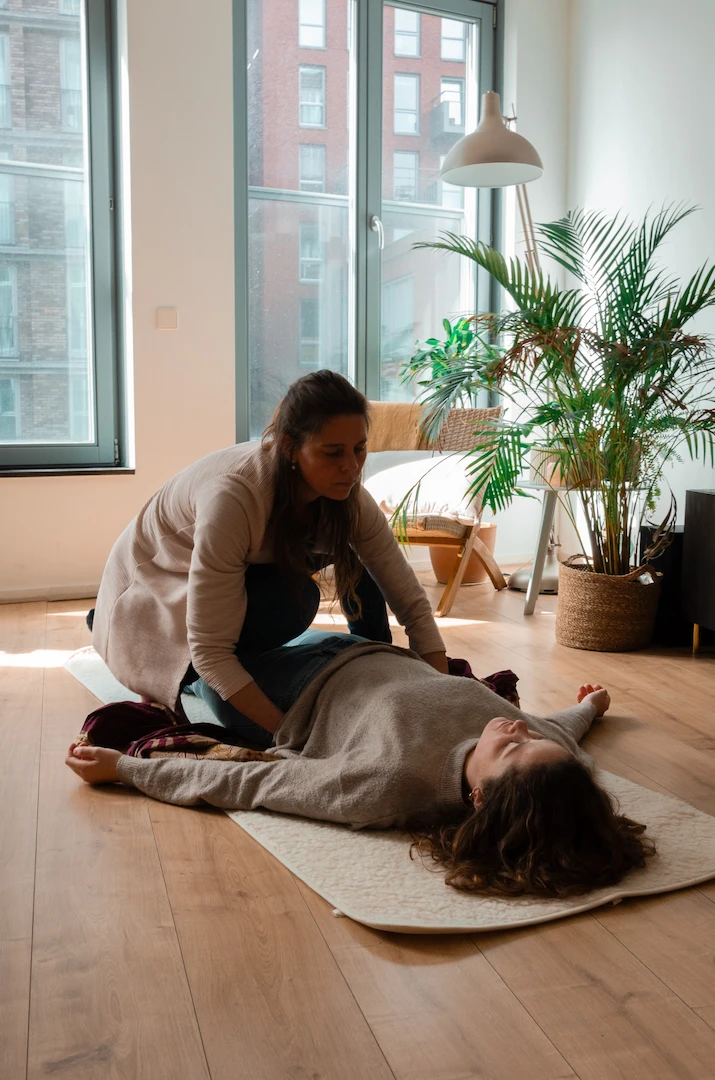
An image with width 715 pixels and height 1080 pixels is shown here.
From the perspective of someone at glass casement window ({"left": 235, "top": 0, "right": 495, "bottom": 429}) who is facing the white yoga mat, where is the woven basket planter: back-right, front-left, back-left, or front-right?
front-left

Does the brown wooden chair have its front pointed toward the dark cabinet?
no

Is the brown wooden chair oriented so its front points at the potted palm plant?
no

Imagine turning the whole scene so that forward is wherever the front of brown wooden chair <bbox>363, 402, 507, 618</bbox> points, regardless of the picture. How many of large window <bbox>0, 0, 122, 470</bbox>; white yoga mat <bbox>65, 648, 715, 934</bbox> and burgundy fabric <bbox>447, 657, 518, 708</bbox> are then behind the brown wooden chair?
0

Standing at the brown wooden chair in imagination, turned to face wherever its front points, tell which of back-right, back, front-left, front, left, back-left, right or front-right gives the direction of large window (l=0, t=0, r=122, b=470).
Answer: front-right

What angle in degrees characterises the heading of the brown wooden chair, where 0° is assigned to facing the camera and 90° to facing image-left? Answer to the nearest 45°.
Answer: approximately 45°

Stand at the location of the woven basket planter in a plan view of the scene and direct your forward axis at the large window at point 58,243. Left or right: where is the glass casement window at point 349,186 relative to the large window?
right

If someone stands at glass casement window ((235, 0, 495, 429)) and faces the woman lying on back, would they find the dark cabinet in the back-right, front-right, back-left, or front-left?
front-left

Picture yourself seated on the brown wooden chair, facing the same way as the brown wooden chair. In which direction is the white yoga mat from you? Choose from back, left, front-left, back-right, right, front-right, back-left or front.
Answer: front-left

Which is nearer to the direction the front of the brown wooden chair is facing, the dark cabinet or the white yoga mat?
the white yoga mat

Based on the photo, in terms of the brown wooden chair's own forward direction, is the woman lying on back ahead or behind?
ahead
